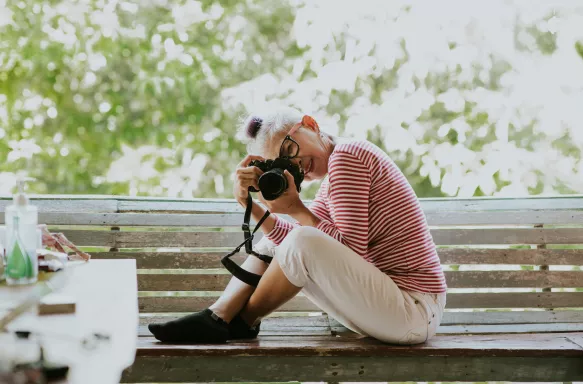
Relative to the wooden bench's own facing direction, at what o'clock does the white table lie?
The white table is roughly at 1 o'clock from the wooden bench.

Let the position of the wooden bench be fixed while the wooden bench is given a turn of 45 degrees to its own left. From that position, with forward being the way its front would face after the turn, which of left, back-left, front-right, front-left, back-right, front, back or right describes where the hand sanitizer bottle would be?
right

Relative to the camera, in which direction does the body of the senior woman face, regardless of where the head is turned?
to the viewer's left

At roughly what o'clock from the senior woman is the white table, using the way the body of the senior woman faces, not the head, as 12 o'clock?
The white table is roughly at 10 o'clock from the senior woman.

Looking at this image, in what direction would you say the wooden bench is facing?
toward the camera
